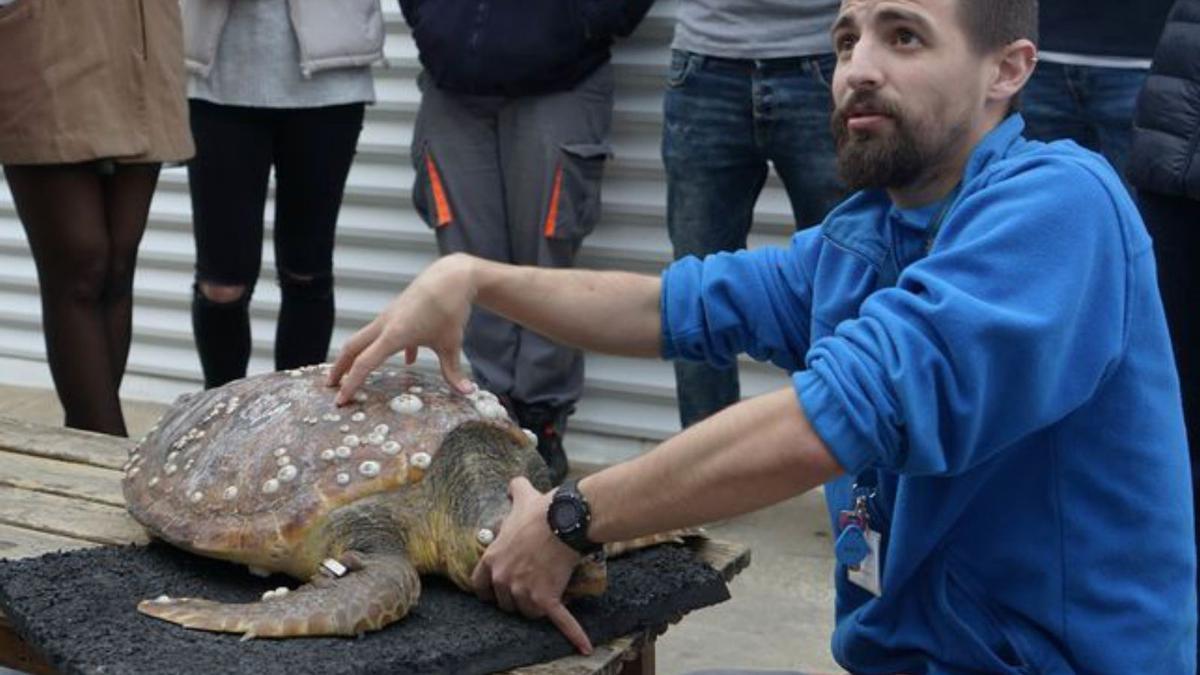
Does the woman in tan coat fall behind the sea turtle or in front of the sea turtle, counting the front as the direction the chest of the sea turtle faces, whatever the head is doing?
behind

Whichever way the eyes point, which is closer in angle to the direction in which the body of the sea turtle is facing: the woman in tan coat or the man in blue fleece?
the man in blue fleece

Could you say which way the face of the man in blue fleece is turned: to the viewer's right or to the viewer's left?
to the viewer's left

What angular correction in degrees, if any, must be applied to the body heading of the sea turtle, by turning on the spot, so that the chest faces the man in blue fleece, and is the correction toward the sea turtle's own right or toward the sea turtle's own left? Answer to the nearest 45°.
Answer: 0° — it already faces them

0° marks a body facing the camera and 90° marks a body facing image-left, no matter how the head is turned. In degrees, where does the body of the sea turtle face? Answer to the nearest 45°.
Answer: approximately 315°

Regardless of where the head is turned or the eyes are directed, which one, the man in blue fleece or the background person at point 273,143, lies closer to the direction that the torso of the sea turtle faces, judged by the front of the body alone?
the man in blue fleece
